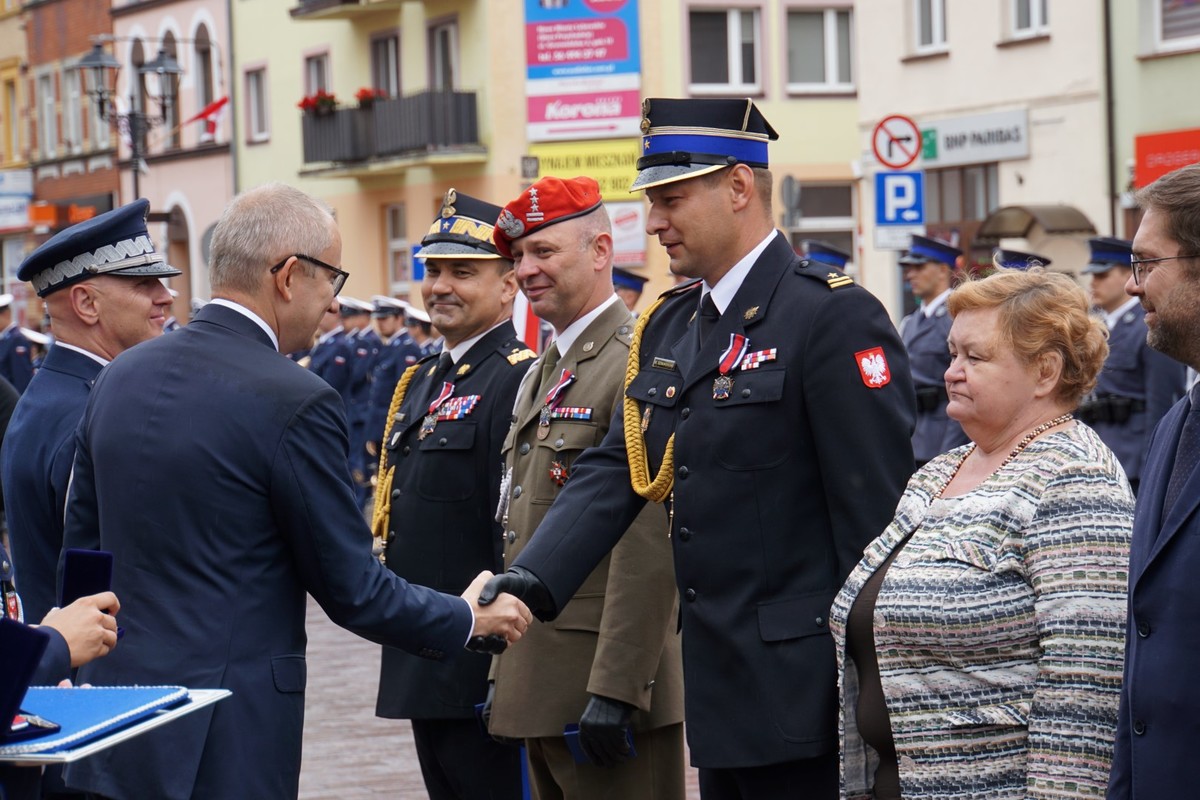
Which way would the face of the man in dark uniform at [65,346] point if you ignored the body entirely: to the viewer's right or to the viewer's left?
to the viewer's right

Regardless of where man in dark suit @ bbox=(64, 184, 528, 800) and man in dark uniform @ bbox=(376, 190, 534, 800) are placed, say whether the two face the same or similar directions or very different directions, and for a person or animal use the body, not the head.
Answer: very different directions

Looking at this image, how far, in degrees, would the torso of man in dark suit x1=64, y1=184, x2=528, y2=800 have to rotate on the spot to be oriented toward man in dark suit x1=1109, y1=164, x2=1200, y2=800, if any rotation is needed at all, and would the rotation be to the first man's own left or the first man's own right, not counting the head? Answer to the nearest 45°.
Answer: approximately 90° to the first man's own right

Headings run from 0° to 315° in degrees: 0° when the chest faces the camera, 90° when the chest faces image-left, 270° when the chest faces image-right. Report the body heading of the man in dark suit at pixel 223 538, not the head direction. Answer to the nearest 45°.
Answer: approximately 225°

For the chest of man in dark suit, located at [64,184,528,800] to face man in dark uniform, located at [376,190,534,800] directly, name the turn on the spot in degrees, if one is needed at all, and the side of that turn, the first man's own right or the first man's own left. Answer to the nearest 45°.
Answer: approximately 45° to the first man's own left

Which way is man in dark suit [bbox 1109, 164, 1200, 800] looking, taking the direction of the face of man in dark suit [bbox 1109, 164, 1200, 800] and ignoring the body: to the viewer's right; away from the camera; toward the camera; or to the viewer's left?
to the viewer's left

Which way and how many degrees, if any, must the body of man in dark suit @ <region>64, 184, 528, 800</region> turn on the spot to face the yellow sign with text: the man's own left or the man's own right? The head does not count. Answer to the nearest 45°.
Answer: approximately 45° to the man's own left

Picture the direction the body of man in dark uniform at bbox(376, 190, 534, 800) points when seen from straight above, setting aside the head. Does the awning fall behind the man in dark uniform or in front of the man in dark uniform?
behind

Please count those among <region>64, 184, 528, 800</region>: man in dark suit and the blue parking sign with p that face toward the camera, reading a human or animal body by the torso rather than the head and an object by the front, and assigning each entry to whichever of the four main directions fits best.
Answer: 1

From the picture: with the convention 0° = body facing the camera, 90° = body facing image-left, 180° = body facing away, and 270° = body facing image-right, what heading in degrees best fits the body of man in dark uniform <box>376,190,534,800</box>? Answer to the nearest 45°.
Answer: approximately 45°

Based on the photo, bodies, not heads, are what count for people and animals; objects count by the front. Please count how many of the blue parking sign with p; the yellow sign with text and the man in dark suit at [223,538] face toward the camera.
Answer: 2

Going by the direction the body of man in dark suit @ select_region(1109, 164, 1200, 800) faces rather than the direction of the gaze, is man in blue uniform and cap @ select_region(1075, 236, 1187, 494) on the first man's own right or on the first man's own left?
on the first man's own right
